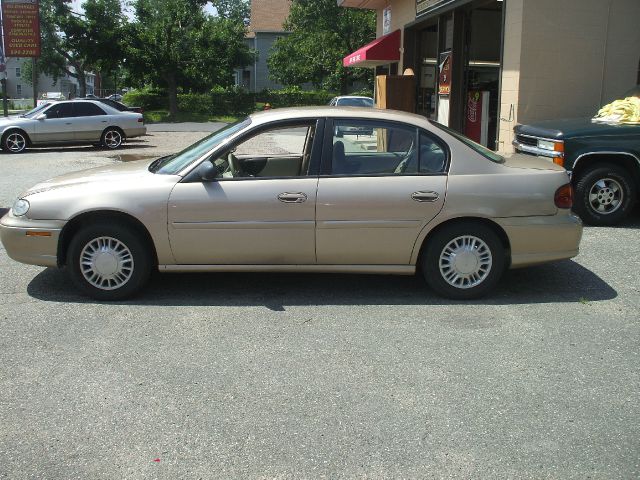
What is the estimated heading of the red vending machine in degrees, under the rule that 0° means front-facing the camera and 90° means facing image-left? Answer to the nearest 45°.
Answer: approximately 45°

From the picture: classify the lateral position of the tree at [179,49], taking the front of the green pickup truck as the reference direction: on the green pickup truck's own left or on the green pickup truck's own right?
on the green pickup truck's own right

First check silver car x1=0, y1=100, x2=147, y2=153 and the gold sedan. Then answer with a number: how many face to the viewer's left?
2

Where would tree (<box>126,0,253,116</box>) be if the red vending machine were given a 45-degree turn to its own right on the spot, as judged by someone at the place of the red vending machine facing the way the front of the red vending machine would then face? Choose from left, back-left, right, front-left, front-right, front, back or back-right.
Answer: front-right

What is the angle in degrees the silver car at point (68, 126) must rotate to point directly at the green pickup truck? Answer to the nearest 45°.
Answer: approximately 135° to its left

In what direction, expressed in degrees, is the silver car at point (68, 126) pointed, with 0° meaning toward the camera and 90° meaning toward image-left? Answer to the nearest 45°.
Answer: approximately 90°

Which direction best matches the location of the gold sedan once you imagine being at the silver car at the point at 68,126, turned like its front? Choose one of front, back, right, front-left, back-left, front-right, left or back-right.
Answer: left

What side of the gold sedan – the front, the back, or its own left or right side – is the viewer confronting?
left
